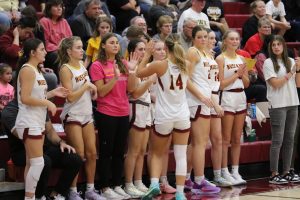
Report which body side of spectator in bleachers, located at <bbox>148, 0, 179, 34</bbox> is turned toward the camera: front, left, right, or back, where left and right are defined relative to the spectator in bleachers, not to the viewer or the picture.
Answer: front

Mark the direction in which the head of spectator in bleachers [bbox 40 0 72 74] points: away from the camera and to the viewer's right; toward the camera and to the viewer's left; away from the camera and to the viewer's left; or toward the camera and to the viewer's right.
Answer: toward the camera and to the viewer's right

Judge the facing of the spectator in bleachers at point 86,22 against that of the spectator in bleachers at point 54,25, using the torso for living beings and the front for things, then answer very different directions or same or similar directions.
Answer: same or similar directions

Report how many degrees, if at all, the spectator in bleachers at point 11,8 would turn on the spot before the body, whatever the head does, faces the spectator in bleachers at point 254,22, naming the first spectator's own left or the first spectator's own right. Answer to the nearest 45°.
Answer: approximately 45° to the first spectator's own left

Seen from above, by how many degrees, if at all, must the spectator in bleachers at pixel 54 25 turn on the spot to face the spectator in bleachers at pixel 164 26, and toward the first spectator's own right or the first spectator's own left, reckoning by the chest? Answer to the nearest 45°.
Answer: approximately 45° to the first spectator's own left

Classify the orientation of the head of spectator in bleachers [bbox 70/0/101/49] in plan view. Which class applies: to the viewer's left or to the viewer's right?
to the viewer's right

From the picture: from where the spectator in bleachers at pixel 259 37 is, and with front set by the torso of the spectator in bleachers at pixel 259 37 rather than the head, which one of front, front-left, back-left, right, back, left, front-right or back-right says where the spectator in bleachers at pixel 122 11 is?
back-right

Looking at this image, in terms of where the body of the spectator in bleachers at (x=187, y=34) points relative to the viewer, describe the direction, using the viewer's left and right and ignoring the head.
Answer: facing the viewer and to the right of the viewer

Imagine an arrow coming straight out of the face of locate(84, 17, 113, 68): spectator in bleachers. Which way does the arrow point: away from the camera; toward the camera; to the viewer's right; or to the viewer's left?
toward the camera

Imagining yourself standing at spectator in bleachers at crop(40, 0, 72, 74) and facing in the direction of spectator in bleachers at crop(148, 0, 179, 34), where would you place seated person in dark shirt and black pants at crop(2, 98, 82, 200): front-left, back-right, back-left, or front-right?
back-right

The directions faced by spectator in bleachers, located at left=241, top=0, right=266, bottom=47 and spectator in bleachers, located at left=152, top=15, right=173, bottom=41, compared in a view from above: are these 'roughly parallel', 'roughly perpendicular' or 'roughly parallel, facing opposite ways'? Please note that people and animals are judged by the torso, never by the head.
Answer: roughly parallel

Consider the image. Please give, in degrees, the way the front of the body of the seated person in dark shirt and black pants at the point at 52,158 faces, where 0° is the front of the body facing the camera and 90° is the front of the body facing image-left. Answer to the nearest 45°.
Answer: approximately 315°

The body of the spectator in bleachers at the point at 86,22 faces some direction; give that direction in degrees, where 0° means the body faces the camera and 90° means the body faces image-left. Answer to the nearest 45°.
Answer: approximately 315°

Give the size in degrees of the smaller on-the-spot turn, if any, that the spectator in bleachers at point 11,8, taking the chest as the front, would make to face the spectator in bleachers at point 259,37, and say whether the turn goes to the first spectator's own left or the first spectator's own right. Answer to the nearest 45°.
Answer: approximately 45° to the first spectator's own left

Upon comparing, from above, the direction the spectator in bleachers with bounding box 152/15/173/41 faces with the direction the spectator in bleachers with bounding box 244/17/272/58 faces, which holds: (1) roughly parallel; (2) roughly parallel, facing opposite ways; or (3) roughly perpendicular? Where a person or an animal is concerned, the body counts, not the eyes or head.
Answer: roughly parallel

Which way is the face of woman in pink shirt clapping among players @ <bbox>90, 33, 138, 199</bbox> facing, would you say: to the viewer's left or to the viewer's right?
to the viewer's right
